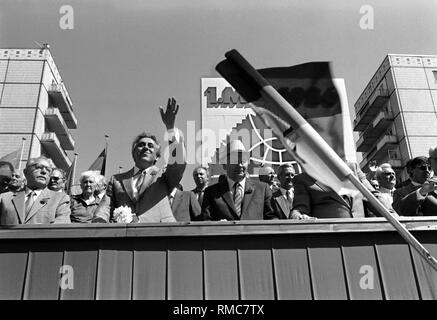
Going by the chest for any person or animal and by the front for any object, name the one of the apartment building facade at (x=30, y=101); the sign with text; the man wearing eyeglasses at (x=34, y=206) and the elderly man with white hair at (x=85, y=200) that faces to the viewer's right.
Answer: the apartment building facade

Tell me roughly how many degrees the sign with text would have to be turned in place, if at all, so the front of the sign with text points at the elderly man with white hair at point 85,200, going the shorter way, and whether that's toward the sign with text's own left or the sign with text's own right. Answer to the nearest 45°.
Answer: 0° — it already faces them

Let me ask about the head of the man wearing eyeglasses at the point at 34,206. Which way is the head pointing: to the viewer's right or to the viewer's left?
to the viewer's right

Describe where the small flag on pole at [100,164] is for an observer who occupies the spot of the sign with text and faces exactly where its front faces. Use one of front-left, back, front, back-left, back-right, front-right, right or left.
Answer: front-right

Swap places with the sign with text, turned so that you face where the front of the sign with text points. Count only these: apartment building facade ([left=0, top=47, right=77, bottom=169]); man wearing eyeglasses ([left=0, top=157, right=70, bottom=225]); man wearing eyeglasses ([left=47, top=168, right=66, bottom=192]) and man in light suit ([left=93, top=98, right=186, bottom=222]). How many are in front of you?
3

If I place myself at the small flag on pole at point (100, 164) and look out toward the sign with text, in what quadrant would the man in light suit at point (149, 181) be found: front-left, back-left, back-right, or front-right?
back-right

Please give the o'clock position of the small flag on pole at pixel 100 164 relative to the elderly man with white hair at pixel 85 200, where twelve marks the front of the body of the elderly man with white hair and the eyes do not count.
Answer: The small flag on pole is roughly at 6 o'clock from the elderly man with white hair.

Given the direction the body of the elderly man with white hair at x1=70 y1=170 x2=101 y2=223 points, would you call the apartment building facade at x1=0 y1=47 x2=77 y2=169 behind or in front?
behind

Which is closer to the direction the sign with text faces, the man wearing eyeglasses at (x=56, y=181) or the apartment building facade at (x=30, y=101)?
the man wearing eyeglasses
